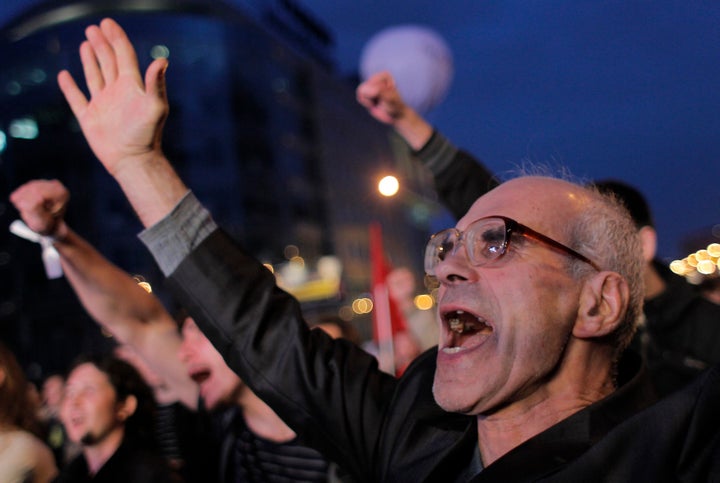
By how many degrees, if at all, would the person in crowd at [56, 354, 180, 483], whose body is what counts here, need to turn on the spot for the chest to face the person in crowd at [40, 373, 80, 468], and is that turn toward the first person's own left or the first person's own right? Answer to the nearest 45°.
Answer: approximately 135° to the first person's own right

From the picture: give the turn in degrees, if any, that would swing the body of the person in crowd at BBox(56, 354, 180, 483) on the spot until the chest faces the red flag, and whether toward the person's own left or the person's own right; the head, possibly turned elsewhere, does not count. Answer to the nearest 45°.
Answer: approximately 180°

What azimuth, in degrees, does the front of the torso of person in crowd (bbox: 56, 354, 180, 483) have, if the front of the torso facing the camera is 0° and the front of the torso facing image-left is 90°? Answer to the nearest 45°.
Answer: approximately 45°
